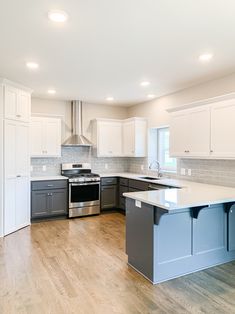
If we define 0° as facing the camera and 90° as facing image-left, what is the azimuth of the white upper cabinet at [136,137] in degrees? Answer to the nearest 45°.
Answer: approximately 45°

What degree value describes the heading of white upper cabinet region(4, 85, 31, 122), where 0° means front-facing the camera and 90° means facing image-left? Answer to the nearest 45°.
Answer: approximately 315°

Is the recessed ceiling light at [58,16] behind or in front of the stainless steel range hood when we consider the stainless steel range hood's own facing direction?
in front

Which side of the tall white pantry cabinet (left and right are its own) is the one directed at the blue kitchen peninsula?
front

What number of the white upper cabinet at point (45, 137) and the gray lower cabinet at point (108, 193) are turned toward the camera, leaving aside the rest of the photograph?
2

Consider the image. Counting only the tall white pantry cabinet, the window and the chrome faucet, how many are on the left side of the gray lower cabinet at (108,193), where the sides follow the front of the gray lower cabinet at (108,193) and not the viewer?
2

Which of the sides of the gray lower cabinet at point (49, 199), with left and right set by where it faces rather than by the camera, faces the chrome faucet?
left

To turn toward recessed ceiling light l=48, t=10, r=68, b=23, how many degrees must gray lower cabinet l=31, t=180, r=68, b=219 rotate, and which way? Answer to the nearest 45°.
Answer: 0° — it already faces it

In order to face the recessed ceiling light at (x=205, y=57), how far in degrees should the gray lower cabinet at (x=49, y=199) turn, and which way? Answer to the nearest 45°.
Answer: approximately 45° to its left

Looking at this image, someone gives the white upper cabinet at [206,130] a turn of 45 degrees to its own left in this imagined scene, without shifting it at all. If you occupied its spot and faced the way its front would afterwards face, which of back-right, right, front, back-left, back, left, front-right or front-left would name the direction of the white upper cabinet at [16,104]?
right

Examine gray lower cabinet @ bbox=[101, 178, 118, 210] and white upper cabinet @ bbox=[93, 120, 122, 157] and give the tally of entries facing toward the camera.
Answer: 2

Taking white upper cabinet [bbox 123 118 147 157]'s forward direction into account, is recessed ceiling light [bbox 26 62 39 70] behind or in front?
in front

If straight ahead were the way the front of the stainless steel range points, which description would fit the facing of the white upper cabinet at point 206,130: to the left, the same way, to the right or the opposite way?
to the right
